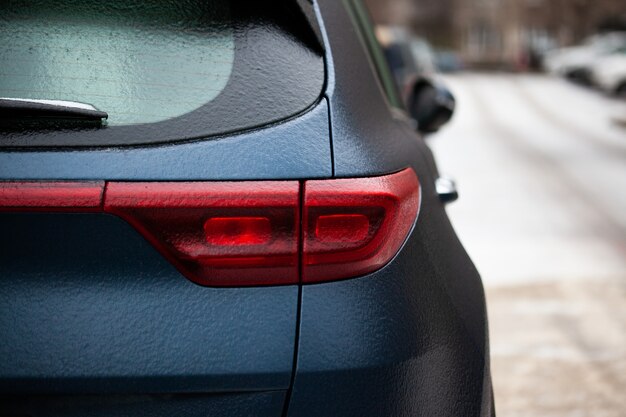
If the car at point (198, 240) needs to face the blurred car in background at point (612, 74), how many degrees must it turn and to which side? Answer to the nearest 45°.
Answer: approximately 45° to its right

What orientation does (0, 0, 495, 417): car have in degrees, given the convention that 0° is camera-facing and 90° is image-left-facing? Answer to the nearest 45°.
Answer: approximately 180°
